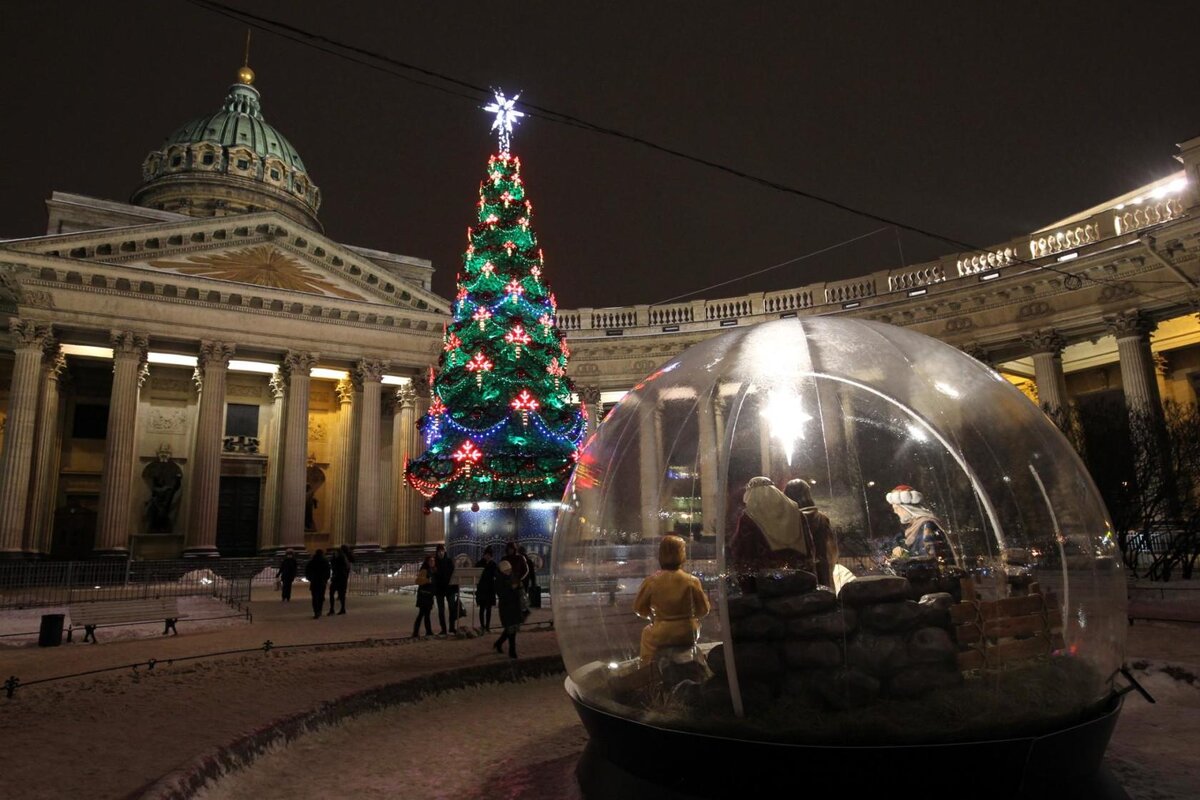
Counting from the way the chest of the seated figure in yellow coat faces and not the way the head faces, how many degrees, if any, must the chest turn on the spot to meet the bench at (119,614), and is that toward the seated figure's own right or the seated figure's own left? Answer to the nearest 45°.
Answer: approximately 45° to the seated figure's own left

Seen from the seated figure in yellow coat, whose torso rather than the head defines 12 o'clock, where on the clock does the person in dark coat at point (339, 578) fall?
The person in dark coat is roughly at 11 o'clock from the seated figure in yellow coat.

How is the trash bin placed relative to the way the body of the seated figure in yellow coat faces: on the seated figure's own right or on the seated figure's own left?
on the seated figure's own left

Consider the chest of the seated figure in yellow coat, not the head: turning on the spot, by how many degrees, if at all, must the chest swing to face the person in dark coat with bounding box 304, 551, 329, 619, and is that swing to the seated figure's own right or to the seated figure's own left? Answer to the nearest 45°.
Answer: approximately 45° to the seated figure's own left

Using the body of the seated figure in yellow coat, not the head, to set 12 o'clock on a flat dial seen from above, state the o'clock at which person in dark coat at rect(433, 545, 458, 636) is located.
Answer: The person in dark coat is roughly at 11 o'clock from the seated figure in yellow coat.

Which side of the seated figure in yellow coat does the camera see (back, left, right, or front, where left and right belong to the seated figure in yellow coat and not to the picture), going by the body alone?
back
